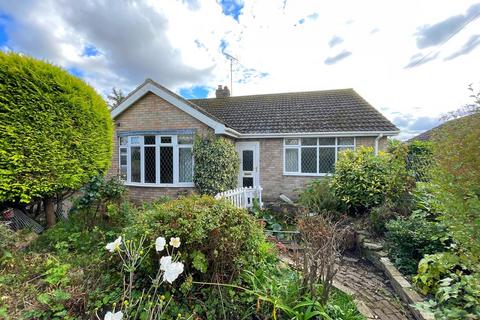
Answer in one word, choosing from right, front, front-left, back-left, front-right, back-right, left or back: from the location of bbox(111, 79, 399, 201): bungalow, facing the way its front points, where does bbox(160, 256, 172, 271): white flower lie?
front

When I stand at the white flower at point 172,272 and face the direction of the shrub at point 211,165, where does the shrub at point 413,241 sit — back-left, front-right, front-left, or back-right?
front-right

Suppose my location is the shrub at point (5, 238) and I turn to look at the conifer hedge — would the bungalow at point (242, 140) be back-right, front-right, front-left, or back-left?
front-right

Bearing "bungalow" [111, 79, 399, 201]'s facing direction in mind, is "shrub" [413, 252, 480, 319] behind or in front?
in front

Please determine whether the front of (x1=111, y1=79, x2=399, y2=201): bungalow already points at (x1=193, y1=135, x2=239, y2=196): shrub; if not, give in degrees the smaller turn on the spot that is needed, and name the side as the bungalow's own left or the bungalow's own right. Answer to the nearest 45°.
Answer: approximately 45° to the bungalow's own right

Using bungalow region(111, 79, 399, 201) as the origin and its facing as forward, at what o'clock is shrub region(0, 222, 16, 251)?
The shrub is roughly at 1 o'clock from the bungalow.

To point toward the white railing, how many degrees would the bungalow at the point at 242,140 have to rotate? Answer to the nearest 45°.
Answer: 0° — it already faces it

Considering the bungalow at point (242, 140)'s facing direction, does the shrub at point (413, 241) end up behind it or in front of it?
in front

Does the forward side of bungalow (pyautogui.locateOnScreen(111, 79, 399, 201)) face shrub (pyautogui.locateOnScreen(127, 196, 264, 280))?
yes

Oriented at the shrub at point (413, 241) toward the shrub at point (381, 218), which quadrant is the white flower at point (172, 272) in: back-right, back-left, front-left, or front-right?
back-left

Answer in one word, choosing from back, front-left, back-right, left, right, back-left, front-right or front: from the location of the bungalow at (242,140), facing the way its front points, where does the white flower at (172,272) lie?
front

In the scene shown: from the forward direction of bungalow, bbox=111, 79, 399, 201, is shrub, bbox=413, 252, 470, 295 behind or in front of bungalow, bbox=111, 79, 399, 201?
in front

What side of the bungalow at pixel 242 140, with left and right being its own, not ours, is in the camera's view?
front
